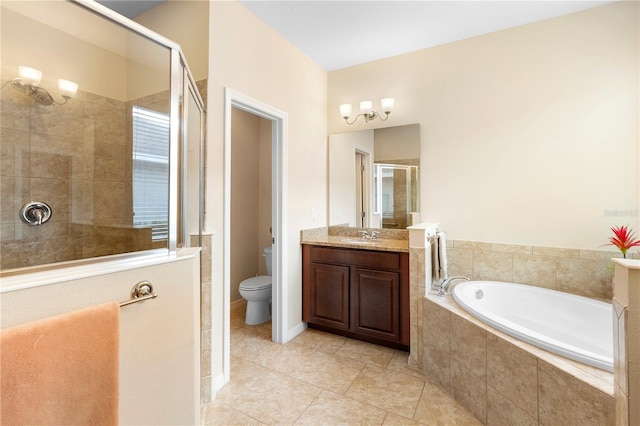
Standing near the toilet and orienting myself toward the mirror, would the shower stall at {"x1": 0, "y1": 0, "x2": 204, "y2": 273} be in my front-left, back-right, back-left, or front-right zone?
back-right

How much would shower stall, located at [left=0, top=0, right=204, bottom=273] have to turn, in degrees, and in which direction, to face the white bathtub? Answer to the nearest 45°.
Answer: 0° — it already faces it

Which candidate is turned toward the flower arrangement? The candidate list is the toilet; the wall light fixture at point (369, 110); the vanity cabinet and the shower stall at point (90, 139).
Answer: the shower stall

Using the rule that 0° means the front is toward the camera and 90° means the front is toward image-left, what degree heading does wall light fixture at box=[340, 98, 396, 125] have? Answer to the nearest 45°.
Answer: approximately 45°

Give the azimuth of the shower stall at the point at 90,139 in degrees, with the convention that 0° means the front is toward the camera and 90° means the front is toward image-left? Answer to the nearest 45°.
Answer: approximately 315°
